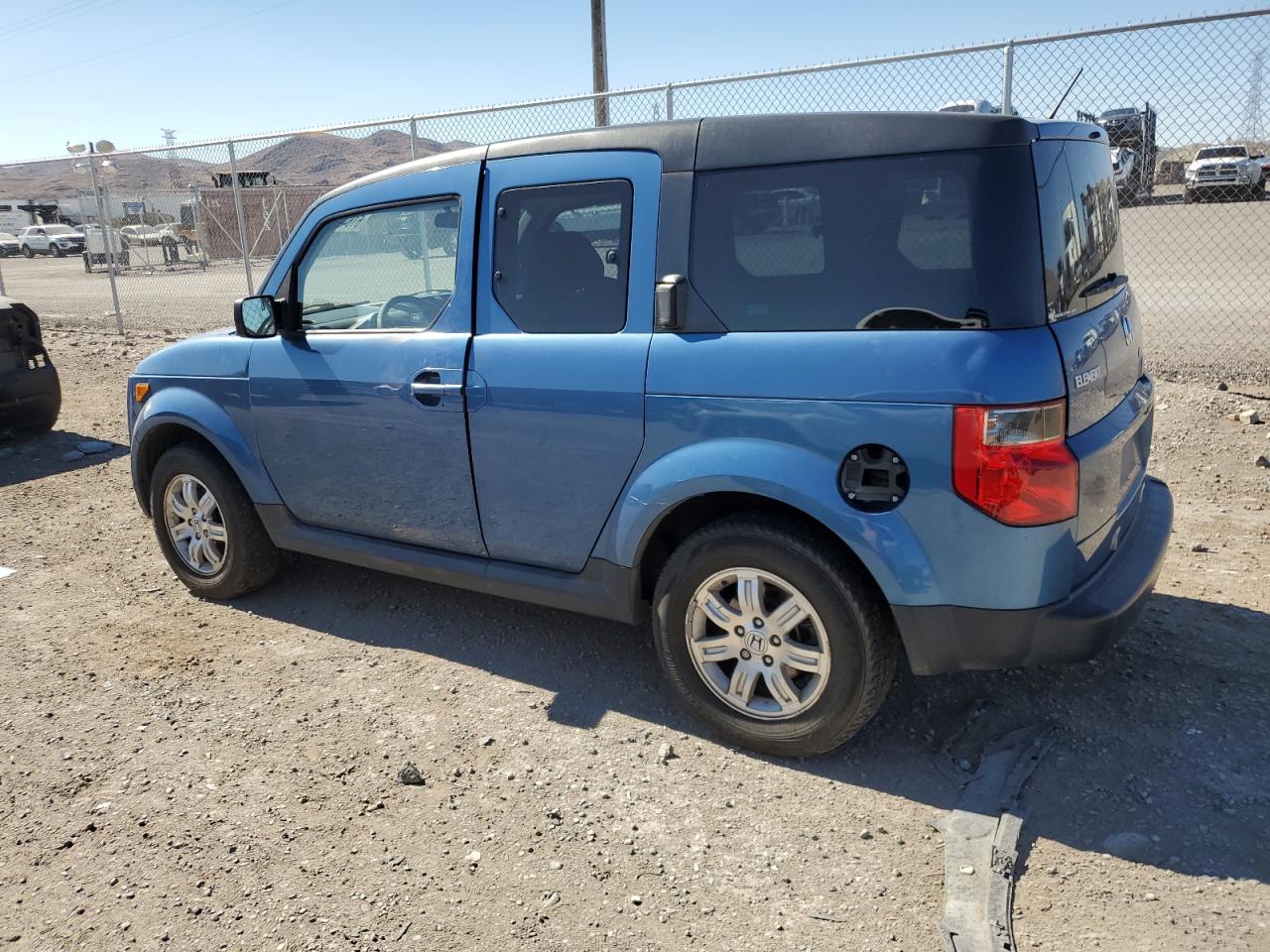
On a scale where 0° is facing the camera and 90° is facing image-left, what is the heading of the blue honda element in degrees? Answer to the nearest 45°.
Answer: approximately 135°

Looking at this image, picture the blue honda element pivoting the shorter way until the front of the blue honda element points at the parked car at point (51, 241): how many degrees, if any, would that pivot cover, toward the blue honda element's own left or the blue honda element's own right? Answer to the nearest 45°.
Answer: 0° — it already faces it

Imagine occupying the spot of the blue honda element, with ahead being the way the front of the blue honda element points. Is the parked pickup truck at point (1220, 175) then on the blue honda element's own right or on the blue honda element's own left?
on the blue honda element's own right

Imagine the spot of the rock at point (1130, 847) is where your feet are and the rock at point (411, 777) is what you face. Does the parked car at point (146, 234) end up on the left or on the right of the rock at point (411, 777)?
right

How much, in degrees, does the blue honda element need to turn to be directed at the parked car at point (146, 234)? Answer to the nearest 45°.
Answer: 0° — it already faces it

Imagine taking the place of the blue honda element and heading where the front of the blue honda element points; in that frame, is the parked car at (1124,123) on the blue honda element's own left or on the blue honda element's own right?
on the blue honda element's own right

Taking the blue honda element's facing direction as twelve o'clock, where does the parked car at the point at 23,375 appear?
The parked car is roughly at 12 o'clock from the blue honda element.
